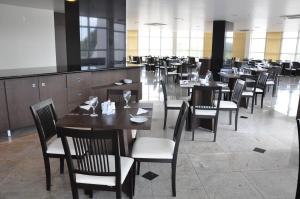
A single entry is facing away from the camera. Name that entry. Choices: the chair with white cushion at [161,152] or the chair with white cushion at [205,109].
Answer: the chair with white cushion at [205,109]

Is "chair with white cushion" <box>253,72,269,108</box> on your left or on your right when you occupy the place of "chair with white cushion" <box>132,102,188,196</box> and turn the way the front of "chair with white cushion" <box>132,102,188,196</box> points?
on your right

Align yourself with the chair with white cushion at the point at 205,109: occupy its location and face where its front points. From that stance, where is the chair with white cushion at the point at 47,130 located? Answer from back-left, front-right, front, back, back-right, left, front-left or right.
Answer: back-left

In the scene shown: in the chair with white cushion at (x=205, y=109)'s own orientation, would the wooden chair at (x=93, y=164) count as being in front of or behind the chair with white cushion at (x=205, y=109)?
behind

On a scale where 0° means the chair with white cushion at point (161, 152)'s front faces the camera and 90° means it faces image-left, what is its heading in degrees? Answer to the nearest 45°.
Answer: approximately 90°

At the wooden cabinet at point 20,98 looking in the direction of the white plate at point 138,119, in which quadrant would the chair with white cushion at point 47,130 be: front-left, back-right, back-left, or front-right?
front-right

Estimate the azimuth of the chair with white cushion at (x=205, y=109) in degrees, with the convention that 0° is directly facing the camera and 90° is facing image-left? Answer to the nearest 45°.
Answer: approximately 180°

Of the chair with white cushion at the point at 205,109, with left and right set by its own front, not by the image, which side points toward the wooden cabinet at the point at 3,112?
left

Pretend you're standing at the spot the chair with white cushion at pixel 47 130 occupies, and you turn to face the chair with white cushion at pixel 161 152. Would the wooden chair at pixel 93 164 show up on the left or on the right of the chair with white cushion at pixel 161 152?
right

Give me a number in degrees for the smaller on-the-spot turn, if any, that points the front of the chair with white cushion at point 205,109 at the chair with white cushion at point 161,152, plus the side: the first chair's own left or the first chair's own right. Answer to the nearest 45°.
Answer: approximately 180°

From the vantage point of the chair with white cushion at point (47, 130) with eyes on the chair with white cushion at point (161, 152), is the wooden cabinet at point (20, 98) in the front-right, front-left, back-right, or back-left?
back-left

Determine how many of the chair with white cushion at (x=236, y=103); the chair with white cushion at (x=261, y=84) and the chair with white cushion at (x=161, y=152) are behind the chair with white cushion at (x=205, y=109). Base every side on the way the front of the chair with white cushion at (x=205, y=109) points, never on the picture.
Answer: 1

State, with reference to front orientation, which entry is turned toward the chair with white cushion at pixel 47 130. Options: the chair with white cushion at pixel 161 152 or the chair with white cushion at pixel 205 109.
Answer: the chair with white cushion at pixel 161 152
